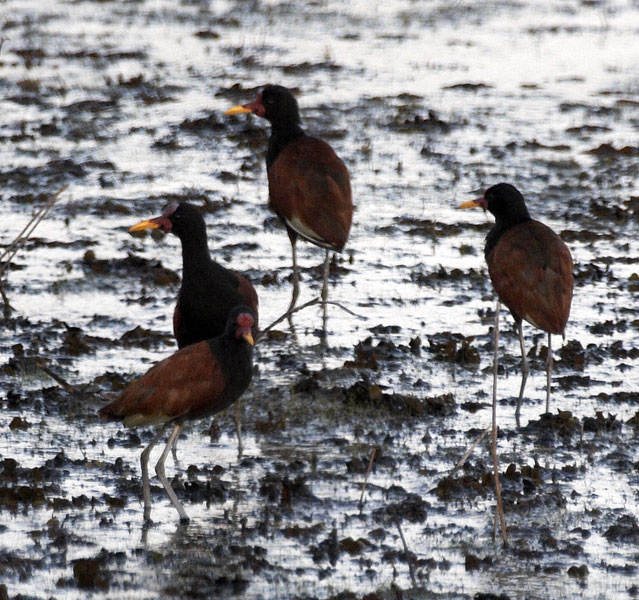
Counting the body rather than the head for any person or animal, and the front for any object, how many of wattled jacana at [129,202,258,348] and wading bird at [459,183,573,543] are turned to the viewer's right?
0

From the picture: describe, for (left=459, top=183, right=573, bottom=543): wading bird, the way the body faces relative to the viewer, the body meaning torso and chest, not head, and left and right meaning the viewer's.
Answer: facing away from the viewer and to the left of the viewer

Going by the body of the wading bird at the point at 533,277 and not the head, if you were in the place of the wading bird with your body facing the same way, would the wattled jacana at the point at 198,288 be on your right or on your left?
on your left

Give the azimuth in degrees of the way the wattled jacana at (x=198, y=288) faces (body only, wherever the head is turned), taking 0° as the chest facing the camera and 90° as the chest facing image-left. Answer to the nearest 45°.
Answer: approximately 45°

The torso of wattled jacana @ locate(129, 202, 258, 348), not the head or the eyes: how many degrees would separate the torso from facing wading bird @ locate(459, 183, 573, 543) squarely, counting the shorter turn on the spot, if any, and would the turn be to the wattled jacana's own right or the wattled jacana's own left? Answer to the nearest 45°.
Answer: approximately 135° to the wattled jacana's own left
